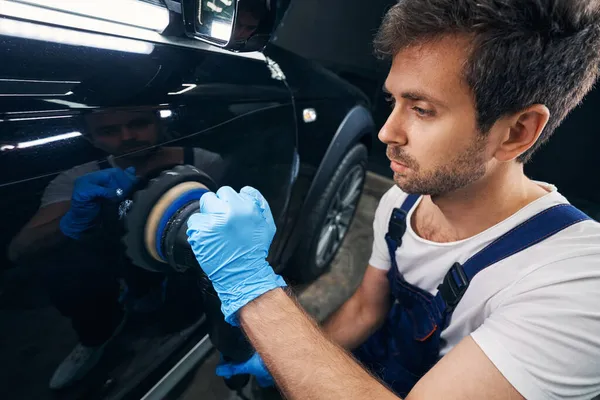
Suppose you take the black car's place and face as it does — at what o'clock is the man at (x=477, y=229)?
The man is roughly at 2 o'clock from the black car.

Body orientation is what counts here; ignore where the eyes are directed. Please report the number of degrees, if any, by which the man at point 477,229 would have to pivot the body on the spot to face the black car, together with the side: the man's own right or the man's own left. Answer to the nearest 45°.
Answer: approximately 45° to the man's own right

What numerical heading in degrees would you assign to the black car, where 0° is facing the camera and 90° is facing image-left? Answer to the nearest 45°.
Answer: approximately 225°
